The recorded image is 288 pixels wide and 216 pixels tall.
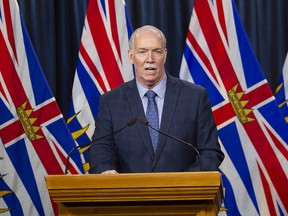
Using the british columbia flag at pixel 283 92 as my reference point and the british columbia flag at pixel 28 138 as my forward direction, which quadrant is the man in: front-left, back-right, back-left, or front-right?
front-left

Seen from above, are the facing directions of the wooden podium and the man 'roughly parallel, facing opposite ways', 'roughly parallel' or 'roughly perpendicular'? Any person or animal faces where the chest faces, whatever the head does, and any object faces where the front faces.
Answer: roughly parallel

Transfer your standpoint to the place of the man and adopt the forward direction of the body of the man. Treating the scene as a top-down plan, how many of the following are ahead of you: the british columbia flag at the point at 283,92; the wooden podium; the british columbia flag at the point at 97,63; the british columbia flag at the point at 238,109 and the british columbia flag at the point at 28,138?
1

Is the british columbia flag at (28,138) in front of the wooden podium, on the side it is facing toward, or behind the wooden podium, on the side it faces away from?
behind

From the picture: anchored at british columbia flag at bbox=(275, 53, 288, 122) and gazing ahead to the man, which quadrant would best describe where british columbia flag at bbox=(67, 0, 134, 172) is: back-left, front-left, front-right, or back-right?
front-right

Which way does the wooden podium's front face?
toward the camera

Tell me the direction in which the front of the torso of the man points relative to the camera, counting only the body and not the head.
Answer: toward the camera
